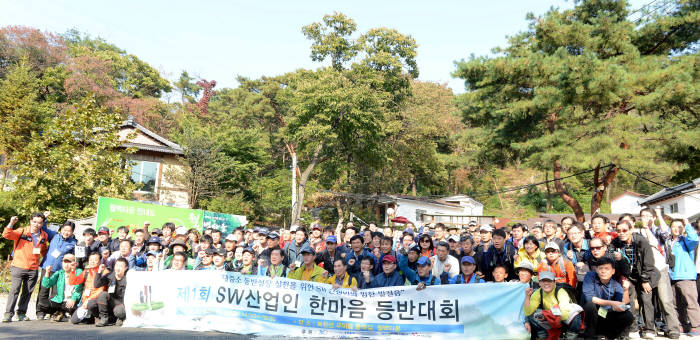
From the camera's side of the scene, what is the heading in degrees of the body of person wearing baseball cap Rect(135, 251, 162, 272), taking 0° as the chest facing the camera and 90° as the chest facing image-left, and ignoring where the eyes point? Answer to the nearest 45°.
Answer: approximately 0°

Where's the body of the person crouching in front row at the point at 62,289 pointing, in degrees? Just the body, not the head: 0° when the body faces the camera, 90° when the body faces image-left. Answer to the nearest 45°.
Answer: approximately 315°

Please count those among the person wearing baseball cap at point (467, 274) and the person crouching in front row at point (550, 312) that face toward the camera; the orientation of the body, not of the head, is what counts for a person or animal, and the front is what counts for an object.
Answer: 2

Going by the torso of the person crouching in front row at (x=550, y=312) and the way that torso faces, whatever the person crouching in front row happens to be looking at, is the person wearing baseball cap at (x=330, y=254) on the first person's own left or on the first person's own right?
on the first person's own right

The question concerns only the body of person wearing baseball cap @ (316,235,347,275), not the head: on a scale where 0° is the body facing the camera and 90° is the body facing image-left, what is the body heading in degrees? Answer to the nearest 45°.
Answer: approximately 0°

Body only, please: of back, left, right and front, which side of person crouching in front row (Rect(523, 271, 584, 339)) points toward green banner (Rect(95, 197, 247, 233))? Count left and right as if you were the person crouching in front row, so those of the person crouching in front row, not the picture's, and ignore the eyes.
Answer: right

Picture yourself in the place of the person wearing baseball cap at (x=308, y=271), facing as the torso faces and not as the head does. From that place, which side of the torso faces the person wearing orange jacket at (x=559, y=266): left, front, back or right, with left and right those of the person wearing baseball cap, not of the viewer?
left

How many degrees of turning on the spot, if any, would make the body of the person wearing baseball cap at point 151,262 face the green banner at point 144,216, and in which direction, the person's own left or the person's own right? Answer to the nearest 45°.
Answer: approximately 180°
